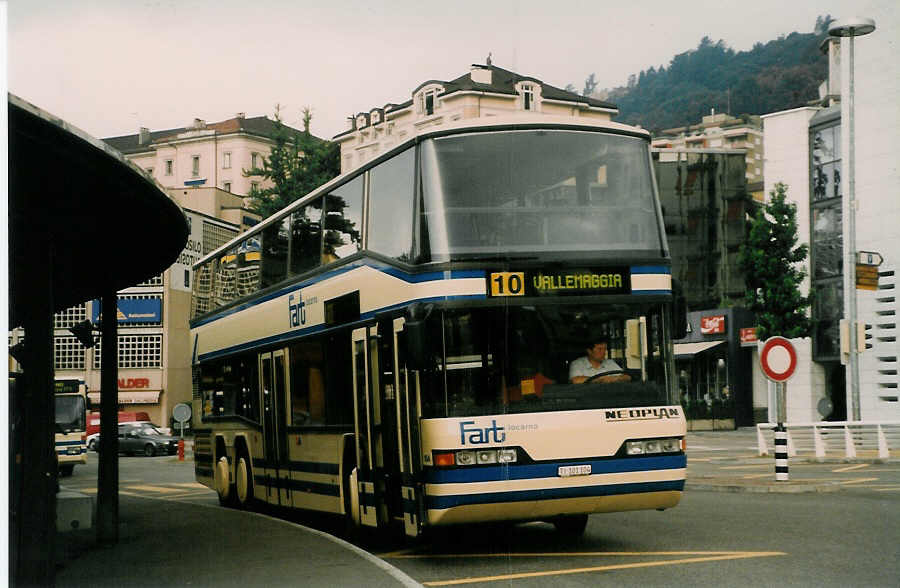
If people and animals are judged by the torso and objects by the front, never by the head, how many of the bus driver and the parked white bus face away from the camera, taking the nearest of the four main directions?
0

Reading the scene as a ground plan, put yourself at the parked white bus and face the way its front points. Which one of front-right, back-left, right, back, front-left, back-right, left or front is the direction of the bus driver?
front

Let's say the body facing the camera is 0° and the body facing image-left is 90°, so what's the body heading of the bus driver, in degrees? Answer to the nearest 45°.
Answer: approximately 315°

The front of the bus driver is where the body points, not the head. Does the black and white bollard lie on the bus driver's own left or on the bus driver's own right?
on the bus driver's own left

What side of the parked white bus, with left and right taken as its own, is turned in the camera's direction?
front

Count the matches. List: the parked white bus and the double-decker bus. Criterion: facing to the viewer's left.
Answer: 0

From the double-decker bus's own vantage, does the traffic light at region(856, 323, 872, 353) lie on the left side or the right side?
on its left
